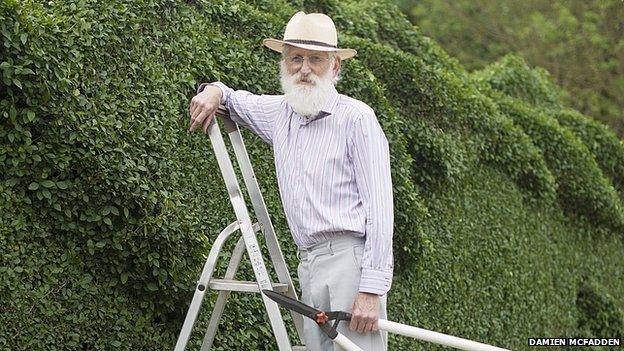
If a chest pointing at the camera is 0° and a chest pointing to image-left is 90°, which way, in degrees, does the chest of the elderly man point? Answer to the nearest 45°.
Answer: approximately 45°
